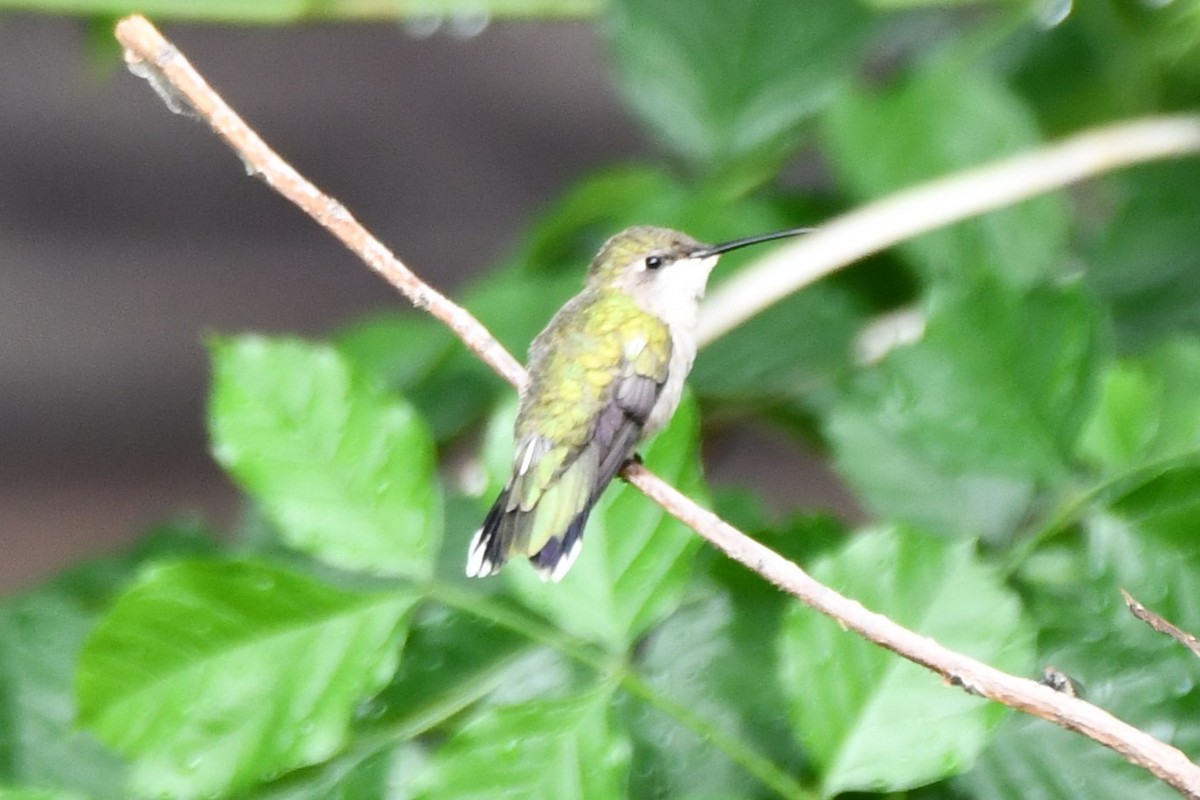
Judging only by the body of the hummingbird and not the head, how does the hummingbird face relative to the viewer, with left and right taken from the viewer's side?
facing away from the viewer and to the right of the viewer
